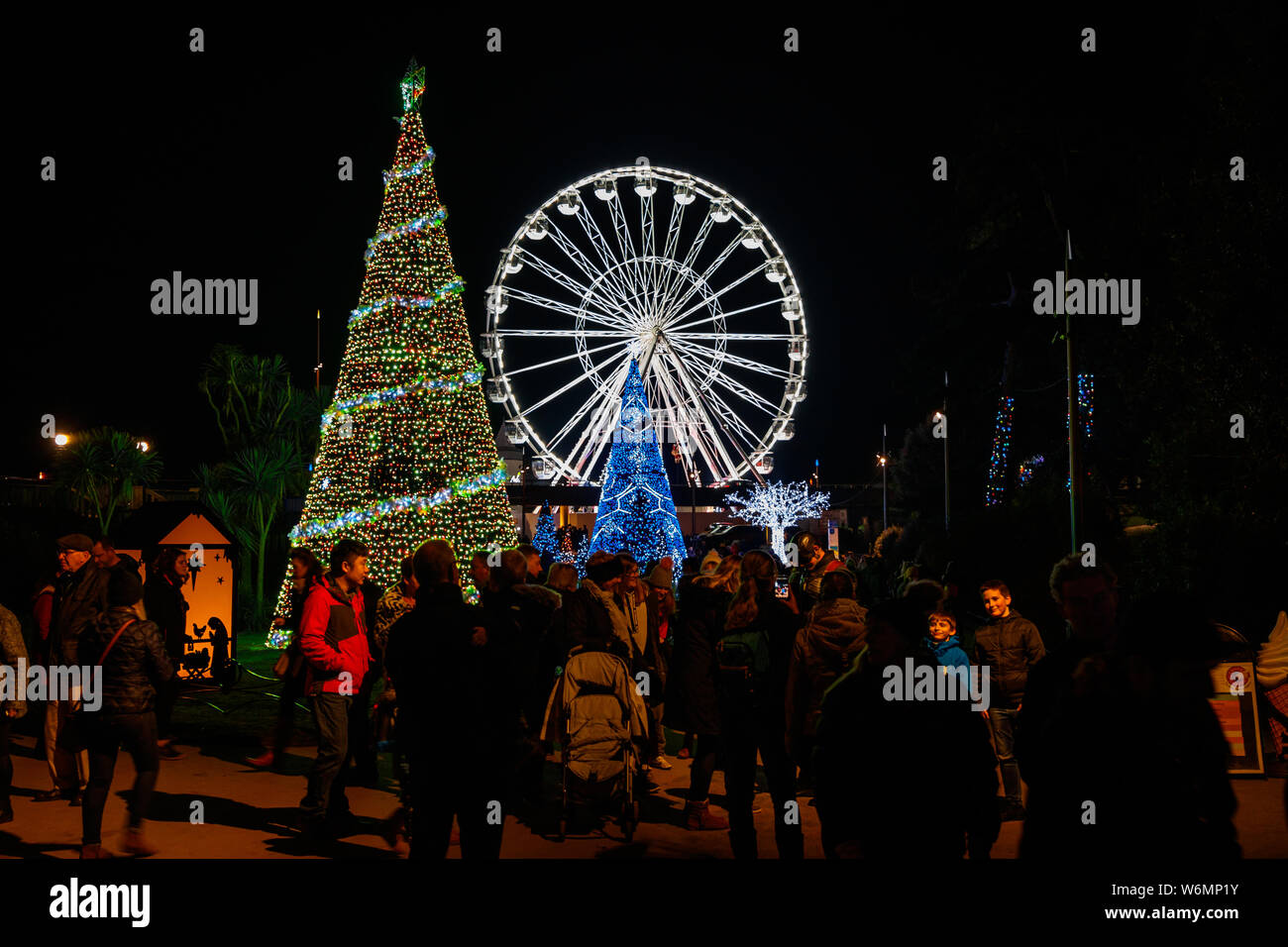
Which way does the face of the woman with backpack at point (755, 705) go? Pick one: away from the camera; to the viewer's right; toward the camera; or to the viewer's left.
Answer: away from the camera

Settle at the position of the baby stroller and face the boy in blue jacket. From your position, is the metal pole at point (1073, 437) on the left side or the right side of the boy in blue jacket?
left

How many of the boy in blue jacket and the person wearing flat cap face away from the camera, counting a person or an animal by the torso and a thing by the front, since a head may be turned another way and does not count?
0

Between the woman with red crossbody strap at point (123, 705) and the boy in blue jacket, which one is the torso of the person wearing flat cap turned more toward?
the woman with red crossbody strap

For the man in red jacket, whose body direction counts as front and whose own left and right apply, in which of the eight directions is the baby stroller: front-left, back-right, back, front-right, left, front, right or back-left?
front-left

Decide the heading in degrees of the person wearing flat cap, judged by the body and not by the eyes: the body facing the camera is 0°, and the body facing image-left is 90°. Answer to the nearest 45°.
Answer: approximately 45°

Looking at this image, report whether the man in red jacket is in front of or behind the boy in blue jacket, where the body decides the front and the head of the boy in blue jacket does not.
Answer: in front

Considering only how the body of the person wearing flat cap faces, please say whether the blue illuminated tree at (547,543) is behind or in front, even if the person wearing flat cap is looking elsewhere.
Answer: behind

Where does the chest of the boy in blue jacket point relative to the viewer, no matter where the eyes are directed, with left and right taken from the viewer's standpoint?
facing the viewer and to the left of the viewer

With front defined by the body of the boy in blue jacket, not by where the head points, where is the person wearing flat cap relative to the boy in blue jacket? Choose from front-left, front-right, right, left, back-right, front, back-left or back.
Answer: front-right

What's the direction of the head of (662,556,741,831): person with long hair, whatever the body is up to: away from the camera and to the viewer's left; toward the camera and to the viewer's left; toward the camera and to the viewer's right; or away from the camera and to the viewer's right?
away from the camera and to the viewer's left

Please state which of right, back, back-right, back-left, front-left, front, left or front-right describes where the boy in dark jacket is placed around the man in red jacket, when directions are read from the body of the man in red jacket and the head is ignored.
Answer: front-left
